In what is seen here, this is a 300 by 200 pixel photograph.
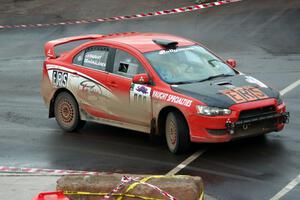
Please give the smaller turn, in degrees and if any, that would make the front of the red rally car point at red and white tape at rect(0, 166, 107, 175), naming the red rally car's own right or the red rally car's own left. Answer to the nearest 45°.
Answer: approximately 90° to the red rally car's own right
